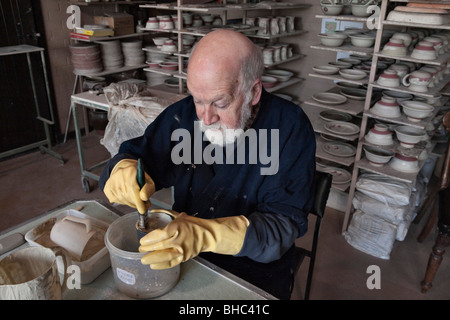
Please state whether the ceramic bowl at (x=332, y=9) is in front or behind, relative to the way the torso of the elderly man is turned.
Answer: behind

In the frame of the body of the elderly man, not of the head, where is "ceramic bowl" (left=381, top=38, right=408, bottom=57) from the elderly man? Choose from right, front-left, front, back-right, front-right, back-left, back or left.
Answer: back

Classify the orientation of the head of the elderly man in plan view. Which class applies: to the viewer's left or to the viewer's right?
to the viewer's left

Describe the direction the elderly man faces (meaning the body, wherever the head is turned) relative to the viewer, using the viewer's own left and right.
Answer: facing the viewer and to the left of the viewer

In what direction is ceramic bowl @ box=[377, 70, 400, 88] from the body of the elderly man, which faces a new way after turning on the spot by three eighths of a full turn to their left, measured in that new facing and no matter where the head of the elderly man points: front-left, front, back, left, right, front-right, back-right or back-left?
front-left

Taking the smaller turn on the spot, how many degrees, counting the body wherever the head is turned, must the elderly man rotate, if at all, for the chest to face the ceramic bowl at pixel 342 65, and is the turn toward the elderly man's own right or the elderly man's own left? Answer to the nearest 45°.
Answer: approximately 180°

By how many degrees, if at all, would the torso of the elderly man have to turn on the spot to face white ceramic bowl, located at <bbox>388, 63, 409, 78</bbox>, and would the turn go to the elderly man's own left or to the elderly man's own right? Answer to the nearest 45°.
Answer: approximately 180°

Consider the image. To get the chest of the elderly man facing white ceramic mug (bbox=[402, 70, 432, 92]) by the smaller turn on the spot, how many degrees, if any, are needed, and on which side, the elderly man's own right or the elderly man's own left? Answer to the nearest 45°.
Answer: approximately 180°
